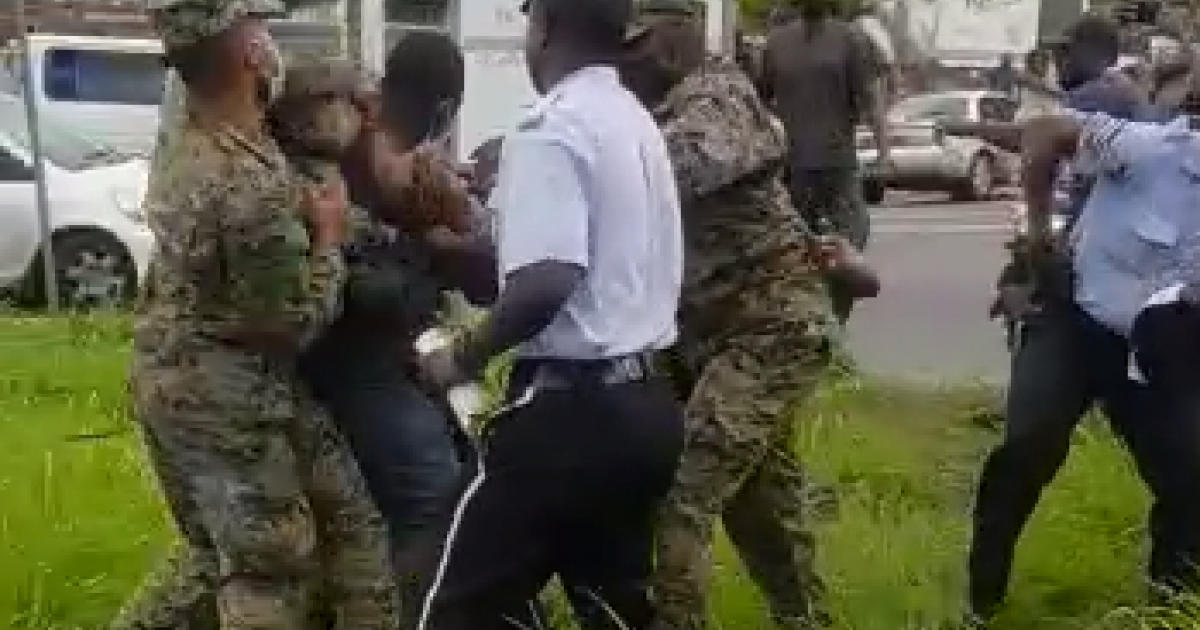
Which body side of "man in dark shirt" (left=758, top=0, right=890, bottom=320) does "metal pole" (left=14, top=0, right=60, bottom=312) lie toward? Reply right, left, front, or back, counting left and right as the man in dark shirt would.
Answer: left

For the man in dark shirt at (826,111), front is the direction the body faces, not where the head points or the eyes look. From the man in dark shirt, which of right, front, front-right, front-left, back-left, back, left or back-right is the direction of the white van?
front-left

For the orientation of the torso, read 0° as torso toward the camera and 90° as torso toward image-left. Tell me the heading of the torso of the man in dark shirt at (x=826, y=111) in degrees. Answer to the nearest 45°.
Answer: approximately 180°

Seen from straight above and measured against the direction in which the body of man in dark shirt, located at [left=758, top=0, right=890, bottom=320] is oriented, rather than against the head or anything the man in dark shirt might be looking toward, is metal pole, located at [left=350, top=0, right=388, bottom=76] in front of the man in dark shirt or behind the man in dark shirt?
in front

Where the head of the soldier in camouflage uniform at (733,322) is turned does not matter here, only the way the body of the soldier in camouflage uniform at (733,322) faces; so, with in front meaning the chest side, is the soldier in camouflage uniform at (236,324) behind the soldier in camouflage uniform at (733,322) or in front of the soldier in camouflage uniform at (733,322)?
in front

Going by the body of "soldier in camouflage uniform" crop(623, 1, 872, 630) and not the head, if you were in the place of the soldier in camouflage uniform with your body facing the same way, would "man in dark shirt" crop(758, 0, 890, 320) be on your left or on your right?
on your right
